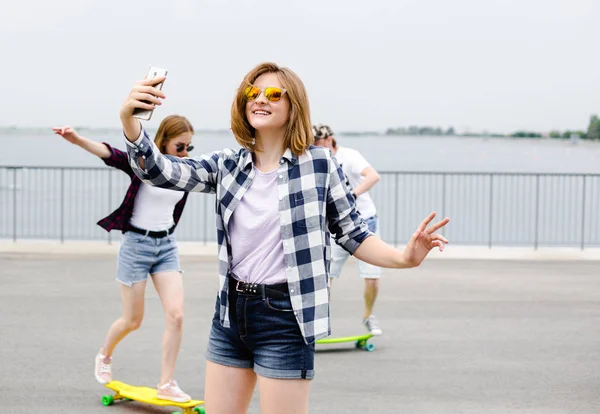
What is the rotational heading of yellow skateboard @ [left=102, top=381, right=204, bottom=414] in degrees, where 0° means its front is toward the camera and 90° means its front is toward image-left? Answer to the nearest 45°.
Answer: approximately 315°

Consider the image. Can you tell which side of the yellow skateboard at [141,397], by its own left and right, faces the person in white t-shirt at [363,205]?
left

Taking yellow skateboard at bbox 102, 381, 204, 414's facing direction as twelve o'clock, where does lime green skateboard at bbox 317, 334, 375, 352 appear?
lime green skateboard at bbox 317, 334, 375, 352 is roughly at 9 o'clock from yellow skateboard at bbox 102, 381, 204, 414.
